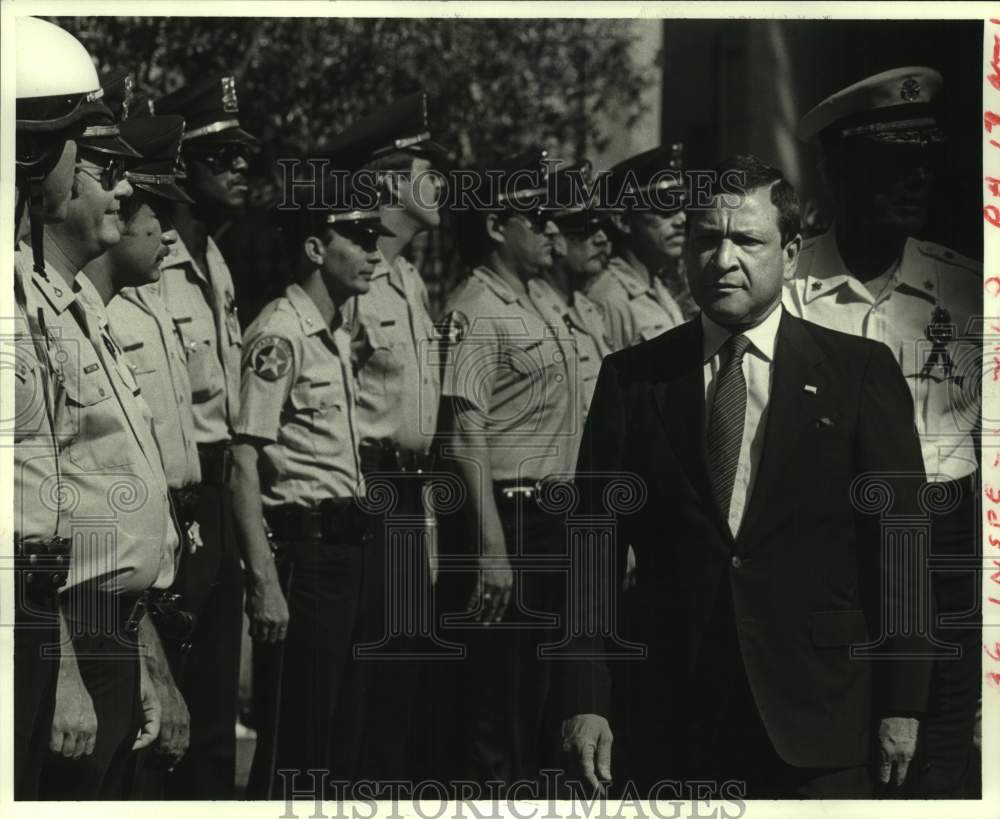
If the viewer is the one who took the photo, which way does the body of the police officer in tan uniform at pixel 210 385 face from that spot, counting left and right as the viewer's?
facing the viewer and to the right of the viewer

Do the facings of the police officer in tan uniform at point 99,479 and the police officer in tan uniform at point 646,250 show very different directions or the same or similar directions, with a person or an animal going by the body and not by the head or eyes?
same or similar directions

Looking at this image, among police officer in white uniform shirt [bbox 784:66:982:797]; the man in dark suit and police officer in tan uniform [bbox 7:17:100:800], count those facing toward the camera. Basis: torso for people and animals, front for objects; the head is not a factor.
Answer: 2

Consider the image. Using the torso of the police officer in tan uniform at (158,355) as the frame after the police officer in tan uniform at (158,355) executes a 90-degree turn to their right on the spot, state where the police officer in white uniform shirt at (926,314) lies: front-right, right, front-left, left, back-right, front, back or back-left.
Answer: back-left

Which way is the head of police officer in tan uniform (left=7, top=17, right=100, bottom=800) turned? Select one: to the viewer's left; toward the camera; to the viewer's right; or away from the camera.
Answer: to the viewer's right

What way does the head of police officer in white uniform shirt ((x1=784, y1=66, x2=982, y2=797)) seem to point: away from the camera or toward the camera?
toward the camera

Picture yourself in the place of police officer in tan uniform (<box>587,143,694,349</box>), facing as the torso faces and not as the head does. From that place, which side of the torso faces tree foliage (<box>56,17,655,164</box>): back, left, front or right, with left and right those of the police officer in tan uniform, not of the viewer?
back

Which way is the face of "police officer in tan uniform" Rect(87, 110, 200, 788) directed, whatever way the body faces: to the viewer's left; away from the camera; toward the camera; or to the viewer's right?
to the viewer's right

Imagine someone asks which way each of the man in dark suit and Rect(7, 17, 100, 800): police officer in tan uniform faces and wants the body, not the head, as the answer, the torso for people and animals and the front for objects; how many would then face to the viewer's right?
1

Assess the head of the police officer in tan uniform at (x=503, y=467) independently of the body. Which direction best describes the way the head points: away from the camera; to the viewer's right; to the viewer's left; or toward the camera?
to the viewer's right

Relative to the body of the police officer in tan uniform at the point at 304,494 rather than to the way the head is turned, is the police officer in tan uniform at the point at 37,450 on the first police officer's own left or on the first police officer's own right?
on the first police officer's own right

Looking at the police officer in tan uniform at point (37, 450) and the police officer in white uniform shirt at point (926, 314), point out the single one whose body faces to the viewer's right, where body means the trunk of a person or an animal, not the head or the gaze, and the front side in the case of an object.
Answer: the police officer in tan uniform at point (37, 450)

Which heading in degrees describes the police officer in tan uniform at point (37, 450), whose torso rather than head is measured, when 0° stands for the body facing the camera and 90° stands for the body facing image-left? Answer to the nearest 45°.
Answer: approximately 270°

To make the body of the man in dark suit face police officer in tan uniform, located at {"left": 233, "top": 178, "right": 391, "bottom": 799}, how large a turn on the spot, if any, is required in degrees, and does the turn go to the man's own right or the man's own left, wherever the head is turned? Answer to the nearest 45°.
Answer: approximately 90° to the man's own right

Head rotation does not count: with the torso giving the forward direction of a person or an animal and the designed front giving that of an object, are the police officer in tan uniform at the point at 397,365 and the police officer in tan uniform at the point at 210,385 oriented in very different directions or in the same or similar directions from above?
same or similar directions

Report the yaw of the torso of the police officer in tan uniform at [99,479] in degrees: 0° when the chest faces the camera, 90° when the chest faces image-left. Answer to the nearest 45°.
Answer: approximately 315°

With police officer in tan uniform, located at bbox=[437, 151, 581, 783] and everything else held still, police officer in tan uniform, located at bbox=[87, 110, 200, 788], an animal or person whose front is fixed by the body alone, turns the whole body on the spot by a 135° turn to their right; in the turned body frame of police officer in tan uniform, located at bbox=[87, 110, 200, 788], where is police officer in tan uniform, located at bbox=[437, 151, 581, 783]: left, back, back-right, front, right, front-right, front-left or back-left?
back
